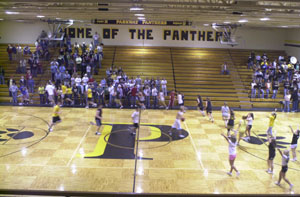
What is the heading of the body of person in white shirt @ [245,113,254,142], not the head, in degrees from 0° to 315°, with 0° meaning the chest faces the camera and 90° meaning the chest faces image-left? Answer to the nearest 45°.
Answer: approximately 90°

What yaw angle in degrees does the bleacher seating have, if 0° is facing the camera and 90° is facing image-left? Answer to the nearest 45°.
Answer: approximately 0°

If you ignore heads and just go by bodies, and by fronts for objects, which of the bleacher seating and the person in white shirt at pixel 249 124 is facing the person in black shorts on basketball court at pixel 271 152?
the bleacher seating

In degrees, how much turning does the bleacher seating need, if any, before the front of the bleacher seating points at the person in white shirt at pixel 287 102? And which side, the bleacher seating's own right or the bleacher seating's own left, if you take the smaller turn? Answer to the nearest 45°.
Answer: approximately 45° to the bleacher seating's own left

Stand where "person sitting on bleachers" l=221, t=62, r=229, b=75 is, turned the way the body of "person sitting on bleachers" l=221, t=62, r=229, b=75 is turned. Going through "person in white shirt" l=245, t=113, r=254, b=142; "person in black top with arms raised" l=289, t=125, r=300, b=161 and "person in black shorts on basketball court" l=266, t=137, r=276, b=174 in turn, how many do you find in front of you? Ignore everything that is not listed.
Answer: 3

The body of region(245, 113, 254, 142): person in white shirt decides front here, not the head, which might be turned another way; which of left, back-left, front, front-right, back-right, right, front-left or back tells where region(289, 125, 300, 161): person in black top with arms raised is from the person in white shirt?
back-left

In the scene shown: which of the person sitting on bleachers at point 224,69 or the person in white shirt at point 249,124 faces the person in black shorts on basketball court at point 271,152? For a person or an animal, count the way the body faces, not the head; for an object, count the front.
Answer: the person sitting on bleachers

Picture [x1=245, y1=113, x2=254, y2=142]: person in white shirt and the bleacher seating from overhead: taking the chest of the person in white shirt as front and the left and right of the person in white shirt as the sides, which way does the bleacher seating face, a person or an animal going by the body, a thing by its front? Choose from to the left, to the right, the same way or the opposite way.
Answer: to the left
